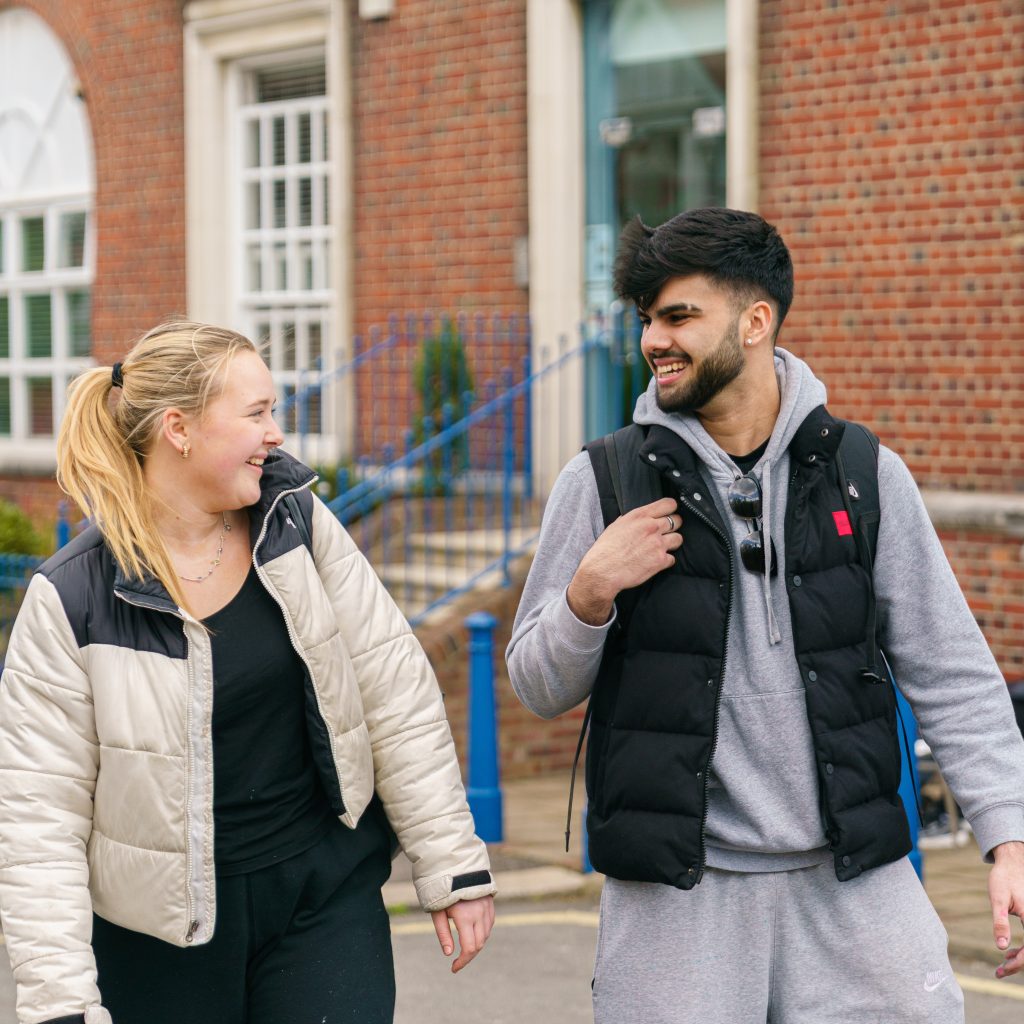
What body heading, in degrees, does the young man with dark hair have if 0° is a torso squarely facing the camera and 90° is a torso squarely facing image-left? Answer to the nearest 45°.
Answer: approximately 0°

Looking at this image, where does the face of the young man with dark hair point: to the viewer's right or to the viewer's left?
to the viewer's left

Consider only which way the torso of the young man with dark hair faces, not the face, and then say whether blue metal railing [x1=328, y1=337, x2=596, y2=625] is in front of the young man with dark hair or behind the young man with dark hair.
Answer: behind

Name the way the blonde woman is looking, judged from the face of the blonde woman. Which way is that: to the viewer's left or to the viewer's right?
to the viewer's right

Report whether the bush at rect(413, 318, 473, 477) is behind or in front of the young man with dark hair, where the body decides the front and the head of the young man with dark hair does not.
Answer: behind

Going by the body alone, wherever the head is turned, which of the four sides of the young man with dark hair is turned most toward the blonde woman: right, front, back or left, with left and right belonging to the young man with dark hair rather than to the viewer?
right

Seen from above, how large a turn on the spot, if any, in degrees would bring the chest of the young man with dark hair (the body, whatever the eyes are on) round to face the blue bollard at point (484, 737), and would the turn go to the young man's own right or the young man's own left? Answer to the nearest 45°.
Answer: approximately 180°
